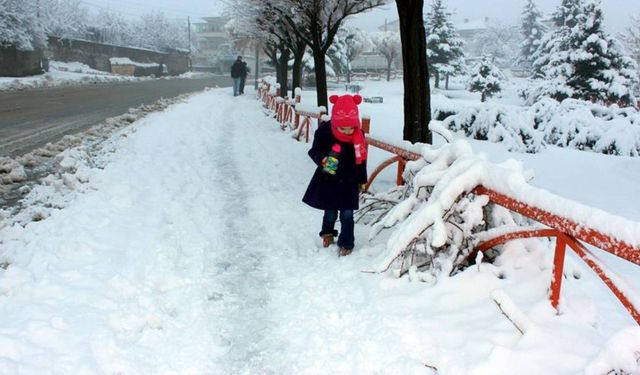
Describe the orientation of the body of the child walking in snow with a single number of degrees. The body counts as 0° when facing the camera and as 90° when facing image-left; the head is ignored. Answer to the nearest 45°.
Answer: approximately 0°

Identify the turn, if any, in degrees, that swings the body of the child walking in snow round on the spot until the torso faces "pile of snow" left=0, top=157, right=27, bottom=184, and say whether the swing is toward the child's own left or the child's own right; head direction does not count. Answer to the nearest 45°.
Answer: approximately 135° to the child's own right

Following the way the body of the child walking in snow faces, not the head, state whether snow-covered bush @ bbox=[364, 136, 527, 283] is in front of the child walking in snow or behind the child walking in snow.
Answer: in front

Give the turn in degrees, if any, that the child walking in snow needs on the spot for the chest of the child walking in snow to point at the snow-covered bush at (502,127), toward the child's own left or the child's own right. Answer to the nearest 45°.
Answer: approximately 135° to the child's own left

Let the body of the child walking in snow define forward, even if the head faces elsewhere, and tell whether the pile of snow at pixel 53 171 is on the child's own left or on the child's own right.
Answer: on the child's own right

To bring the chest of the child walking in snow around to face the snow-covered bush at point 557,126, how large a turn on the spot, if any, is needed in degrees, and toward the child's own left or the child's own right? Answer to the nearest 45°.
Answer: approximately 135° to the child's own left

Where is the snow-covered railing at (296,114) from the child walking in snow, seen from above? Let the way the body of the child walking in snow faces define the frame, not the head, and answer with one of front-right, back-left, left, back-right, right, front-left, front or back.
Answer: back

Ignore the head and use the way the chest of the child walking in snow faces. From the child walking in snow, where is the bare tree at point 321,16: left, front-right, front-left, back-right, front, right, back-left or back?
back

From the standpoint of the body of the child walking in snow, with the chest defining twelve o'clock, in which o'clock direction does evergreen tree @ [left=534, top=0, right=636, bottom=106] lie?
The evergreen tree is roughly at 7 o'clock from the child walking in snow.

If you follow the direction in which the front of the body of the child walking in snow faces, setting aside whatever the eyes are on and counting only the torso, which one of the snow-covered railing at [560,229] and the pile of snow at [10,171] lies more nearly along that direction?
the snow-covered railing

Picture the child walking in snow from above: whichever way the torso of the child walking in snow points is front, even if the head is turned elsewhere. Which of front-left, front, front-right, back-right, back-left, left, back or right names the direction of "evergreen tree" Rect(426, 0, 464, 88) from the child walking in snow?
back

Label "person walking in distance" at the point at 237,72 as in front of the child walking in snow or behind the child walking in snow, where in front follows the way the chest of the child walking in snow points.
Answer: behind
